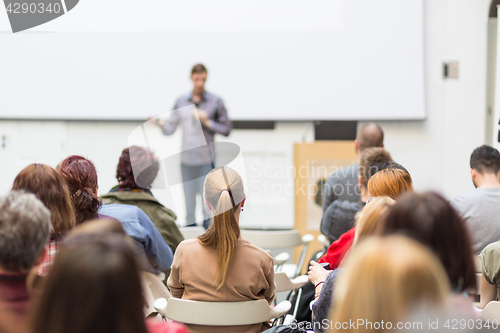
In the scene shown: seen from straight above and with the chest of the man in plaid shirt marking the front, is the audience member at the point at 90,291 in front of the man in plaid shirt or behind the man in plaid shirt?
in front

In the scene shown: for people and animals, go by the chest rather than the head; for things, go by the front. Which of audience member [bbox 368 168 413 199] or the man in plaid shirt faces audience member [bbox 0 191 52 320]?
the man in plaid shirt

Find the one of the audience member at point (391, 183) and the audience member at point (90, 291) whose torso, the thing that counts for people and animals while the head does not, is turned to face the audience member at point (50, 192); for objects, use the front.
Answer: the audience member at point (90, 291)

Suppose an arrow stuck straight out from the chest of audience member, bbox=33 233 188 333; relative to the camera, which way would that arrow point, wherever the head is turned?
away from the camera

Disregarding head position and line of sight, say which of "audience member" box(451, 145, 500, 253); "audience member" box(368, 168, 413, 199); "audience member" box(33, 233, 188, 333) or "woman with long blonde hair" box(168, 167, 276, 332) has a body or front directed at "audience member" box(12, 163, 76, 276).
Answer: "audience member" box(33, 233, 188, 333)

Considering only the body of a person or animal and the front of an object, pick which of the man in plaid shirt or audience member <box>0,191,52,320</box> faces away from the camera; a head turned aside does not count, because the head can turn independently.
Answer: the audience member

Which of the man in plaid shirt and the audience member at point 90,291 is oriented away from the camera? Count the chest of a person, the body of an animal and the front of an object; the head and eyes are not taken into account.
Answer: the audience member

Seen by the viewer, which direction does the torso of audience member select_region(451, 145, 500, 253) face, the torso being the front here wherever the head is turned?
away from the camera

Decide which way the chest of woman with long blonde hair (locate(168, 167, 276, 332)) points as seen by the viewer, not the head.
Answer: away from the camera

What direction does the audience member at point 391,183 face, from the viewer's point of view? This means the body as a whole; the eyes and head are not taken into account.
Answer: away from the camera

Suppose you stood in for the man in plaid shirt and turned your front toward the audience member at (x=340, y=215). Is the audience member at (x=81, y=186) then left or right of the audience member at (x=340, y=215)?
right

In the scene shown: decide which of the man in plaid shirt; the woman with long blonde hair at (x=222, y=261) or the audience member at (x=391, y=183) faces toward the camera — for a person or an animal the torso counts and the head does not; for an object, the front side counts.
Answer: the man in plaid shirt

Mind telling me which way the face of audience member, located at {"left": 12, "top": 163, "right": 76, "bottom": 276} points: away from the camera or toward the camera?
away from the camera

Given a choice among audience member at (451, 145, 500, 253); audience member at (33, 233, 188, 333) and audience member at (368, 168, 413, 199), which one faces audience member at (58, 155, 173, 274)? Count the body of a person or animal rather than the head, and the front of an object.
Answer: audience member at (33, 233, 188, 333)

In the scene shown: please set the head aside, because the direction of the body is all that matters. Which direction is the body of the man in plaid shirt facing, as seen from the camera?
toward the camera
